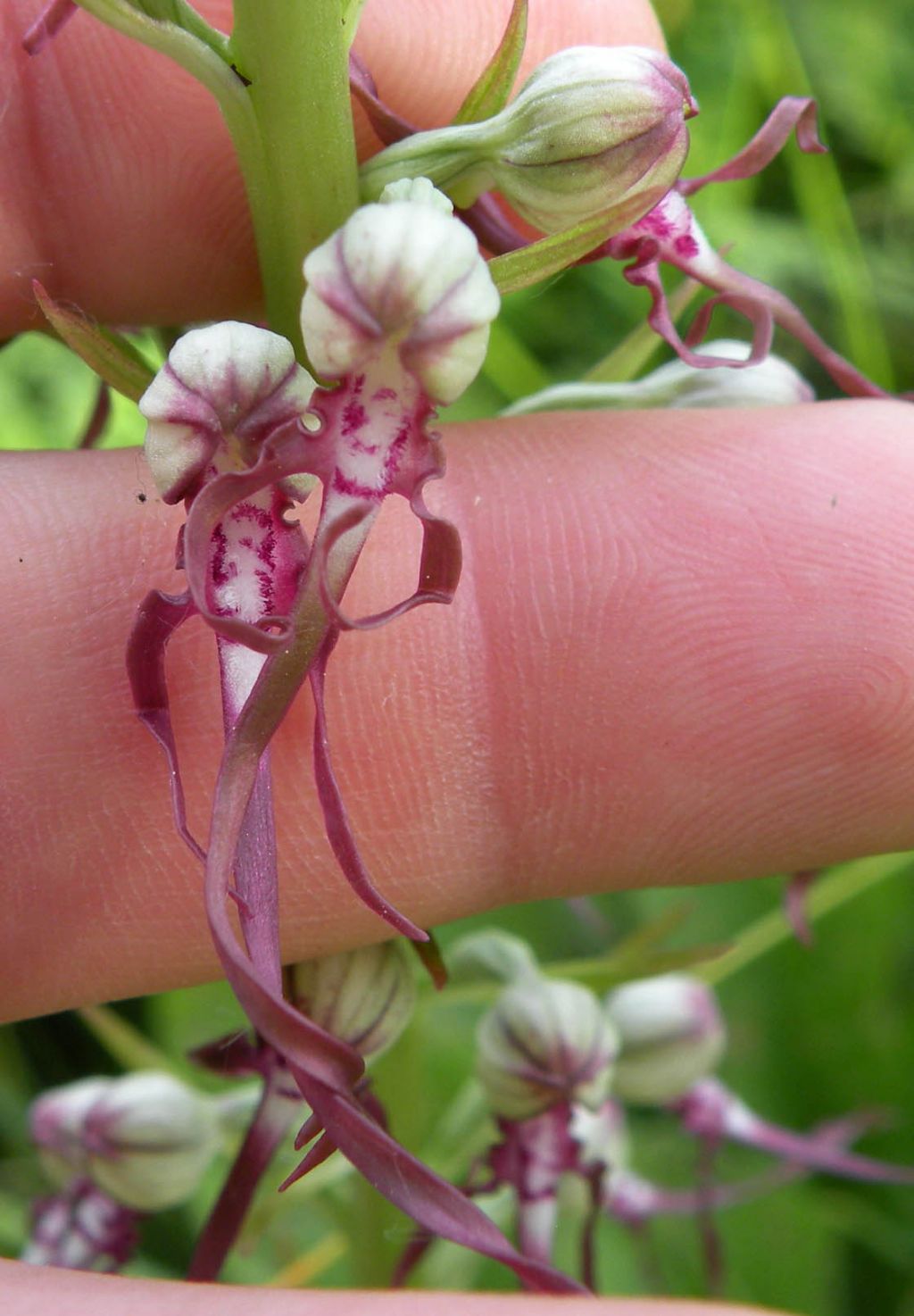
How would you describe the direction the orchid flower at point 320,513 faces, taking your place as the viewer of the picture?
facing the viewer
